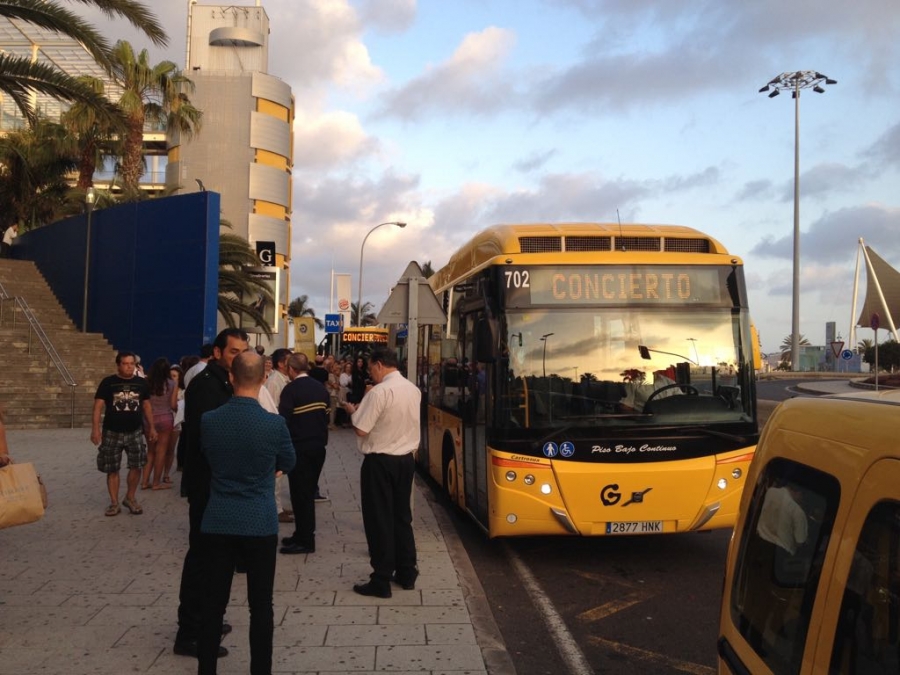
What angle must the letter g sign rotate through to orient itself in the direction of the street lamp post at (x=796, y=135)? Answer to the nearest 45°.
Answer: approximately 90° to its left

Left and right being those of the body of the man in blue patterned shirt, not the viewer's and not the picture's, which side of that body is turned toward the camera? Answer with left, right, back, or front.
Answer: back

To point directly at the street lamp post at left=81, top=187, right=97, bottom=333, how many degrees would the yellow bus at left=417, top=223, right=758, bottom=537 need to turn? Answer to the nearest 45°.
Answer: approximately 135° to its right

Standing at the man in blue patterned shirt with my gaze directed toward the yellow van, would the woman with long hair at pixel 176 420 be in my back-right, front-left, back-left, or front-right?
back-left

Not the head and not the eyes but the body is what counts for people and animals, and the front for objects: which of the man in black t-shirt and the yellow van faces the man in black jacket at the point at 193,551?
the man in black t-shirt

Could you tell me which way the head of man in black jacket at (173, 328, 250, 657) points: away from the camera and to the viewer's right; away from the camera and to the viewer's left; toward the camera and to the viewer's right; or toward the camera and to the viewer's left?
toward the camera and to the viewer's right

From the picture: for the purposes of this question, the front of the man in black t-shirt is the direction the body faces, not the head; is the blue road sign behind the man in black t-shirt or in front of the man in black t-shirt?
behind

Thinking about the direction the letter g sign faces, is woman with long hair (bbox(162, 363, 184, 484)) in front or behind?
in front
